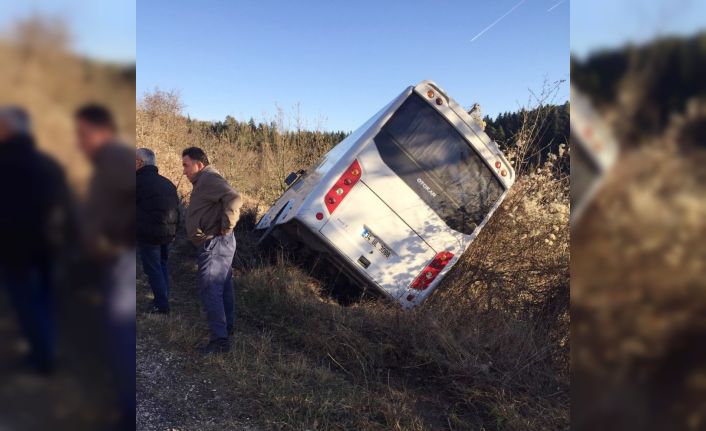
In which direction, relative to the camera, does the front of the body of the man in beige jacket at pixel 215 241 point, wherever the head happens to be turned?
to the viewer's left

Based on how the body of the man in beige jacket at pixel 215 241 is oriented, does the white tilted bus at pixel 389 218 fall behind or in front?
behind
